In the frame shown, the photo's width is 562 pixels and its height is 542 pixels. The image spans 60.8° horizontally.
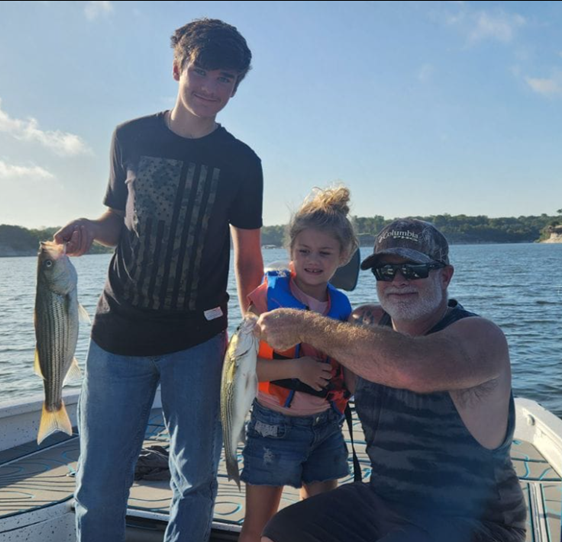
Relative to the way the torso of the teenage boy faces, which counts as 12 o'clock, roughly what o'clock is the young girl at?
The young girl is roughly at 9 o'clock from the teenage boy.

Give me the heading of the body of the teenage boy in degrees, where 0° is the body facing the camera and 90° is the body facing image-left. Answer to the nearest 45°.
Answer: approximately 0°
